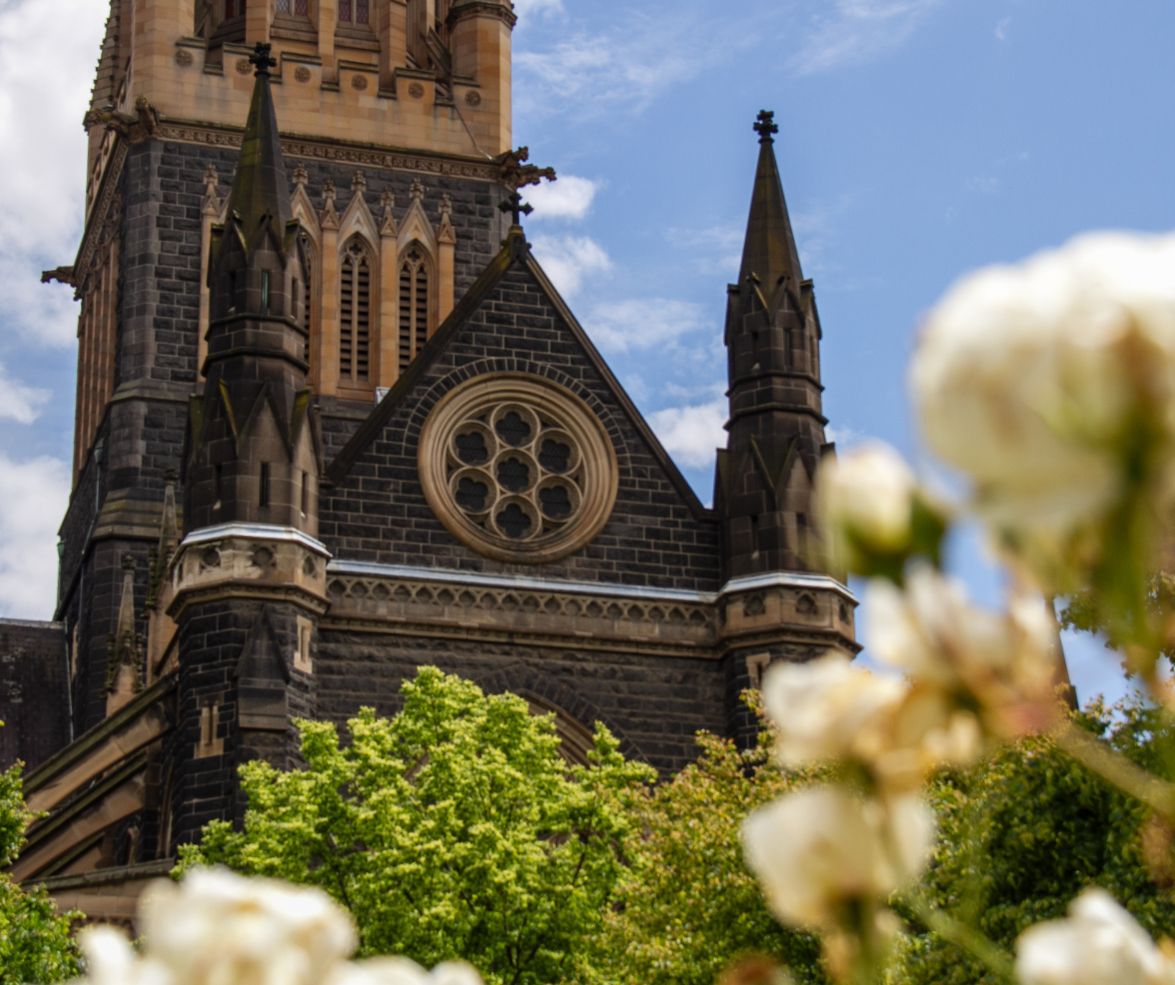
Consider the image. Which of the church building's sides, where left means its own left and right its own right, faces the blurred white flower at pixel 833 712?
front

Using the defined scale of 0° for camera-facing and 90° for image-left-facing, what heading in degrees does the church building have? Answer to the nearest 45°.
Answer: approximately 0°

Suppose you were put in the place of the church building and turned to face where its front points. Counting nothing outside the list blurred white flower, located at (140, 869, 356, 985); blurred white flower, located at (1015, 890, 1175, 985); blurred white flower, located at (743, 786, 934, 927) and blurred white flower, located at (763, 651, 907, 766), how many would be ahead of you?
4

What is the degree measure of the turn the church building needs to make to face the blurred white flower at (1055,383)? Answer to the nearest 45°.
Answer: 0° — it already faces it

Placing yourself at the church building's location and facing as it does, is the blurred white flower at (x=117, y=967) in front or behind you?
in front

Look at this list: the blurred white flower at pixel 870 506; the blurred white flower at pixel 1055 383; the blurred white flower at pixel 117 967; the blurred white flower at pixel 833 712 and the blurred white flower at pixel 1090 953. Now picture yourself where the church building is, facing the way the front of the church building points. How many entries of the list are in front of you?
5

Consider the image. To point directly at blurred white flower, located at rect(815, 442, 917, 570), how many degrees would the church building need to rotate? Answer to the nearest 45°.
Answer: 0° — it already faces it

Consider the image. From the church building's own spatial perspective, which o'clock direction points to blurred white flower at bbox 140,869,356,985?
The blurred white flower is roughly at 12 o'clock from the church building.

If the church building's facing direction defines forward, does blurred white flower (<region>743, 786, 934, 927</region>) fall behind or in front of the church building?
in front

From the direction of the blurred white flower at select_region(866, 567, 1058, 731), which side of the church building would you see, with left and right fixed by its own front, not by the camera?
front
